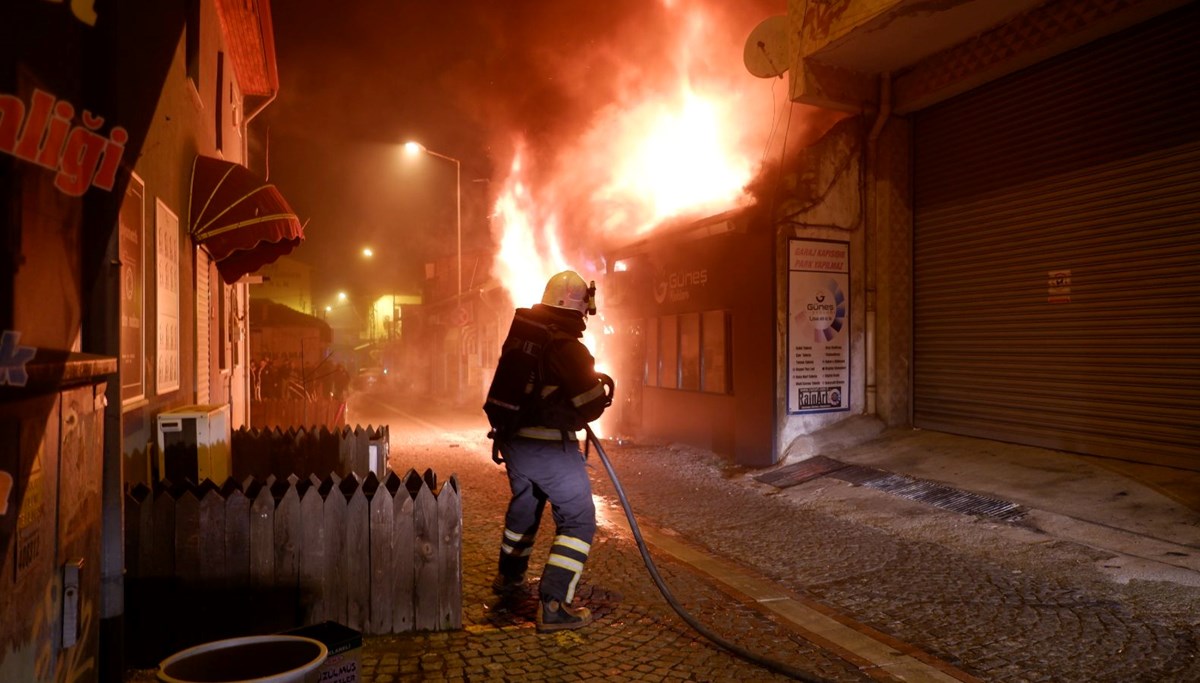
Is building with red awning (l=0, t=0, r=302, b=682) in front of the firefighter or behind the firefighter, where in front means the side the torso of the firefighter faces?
behind

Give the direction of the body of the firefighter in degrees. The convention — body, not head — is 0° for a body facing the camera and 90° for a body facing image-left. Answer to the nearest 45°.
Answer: approximately 225°

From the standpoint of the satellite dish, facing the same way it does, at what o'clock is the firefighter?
The firefighter is roughly at 11 o'clock from the satellite dish.

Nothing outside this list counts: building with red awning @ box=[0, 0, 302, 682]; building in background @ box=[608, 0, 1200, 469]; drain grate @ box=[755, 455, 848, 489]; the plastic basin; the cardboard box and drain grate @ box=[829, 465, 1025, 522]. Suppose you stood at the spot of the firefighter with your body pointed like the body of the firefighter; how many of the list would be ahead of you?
3

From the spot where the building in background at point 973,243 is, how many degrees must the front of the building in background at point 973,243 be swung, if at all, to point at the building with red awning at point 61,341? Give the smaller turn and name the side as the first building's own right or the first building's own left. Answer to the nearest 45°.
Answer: approximately 45° to the first building's own left

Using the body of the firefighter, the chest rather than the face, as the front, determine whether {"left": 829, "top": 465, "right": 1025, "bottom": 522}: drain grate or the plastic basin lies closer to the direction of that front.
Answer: the drain grate

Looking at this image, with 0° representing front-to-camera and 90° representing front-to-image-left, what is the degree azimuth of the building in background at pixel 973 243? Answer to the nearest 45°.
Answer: approximately 45°

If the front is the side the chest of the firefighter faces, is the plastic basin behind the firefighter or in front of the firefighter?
behind

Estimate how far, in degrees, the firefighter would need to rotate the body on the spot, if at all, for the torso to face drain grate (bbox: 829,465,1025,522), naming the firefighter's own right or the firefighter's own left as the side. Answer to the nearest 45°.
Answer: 0° — they already face it

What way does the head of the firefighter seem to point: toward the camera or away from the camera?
away from the camera
